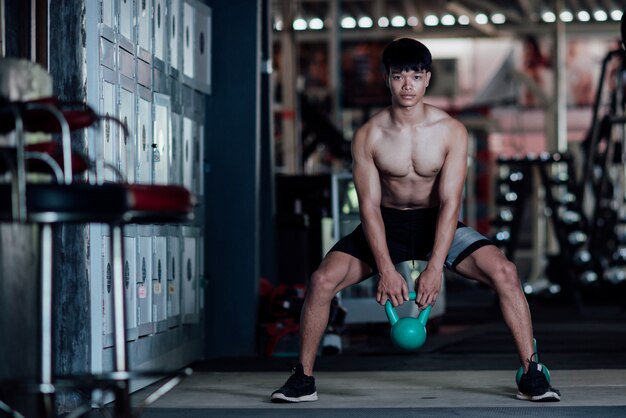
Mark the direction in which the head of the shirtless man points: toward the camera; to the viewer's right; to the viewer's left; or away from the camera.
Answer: toward the camera

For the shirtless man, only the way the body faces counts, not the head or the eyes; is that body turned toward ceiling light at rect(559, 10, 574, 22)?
no

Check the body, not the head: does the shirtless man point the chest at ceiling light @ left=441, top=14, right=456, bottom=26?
no

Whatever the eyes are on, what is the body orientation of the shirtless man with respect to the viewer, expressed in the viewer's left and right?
facing the viewer

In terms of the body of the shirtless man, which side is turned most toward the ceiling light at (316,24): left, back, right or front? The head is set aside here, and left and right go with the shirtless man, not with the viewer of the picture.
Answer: back

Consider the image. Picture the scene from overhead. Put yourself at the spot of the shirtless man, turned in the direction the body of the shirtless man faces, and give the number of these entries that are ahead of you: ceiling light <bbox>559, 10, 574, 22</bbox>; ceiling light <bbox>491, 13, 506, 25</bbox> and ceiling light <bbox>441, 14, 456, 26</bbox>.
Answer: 0

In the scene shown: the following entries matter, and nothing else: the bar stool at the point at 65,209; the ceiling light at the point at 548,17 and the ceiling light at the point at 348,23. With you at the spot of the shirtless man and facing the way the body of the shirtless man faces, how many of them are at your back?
2

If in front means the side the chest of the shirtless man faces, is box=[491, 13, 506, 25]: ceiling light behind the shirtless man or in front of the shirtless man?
behind

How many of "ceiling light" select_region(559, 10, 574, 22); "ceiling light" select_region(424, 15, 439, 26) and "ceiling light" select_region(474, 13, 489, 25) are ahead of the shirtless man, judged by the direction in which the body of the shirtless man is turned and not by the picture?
0

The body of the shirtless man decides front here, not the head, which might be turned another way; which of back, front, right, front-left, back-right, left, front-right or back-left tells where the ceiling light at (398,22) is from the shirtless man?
back

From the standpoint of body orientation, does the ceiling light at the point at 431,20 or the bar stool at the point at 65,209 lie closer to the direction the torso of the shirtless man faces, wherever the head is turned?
the bar stool

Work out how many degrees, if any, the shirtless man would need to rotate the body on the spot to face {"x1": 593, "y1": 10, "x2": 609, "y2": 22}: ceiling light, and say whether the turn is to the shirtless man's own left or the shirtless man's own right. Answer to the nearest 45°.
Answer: approximately 180°

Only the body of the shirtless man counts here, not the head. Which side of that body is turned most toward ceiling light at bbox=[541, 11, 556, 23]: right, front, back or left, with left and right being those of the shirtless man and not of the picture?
back

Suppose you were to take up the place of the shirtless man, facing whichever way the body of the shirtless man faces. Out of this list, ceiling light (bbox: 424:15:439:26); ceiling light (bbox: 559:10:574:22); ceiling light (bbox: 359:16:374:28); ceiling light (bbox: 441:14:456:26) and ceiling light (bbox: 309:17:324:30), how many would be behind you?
5

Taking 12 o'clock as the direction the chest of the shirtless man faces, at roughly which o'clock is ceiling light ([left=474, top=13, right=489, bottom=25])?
The ceiling light is roughly at 6 o'clock from the shirtless man.

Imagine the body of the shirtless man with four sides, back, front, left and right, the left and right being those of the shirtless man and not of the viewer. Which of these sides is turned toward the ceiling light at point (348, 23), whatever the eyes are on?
back

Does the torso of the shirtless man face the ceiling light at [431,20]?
no
